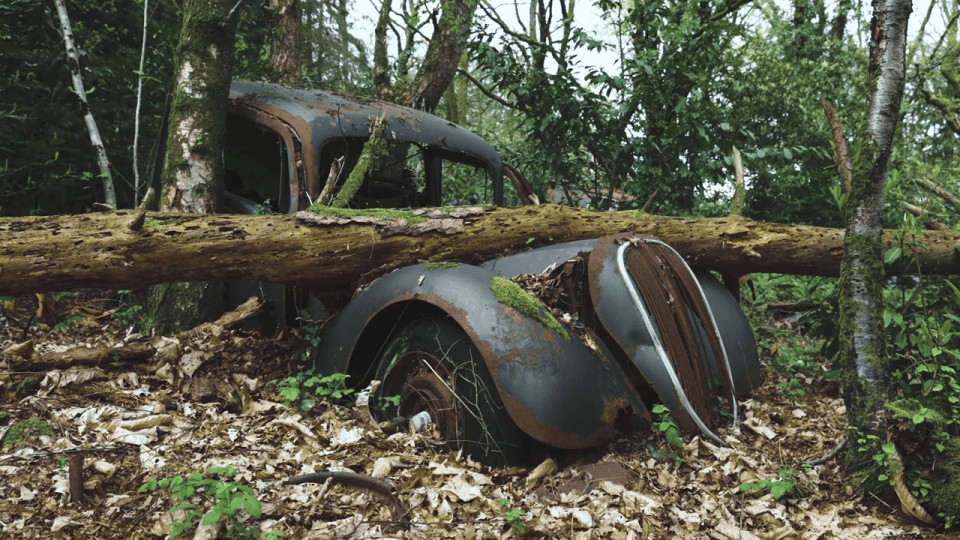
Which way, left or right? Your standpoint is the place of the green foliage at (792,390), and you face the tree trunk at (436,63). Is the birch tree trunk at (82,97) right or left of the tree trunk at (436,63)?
left

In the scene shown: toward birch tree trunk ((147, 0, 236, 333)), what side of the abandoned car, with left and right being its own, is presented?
back

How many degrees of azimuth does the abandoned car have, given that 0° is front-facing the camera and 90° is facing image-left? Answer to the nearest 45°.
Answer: approximately 315°

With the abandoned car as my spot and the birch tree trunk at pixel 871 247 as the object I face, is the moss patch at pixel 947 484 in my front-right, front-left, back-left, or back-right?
front-right

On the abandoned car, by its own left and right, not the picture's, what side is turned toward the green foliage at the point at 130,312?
back

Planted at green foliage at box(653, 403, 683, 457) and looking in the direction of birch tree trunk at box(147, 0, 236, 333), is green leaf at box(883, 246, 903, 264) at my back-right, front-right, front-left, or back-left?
back-right

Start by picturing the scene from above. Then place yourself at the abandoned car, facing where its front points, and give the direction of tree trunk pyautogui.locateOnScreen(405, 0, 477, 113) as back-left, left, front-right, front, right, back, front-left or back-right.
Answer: back-left

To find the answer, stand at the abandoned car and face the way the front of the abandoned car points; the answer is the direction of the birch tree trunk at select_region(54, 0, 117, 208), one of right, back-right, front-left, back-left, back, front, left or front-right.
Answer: back

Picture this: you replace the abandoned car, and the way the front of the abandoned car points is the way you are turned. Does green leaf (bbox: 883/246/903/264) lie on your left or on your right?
on your left

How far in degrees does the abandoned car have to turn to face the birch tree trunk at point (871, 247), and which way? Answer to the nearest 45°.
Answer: approximately 45° to its left

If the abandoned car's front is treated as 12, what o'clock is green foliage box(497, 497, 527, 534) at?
The green foliage is roughly at 2 o'clock from the abandoned car.

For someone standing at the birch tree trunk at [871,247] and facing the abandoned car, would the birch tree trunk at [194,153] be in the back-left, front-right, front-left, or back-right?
front-right
